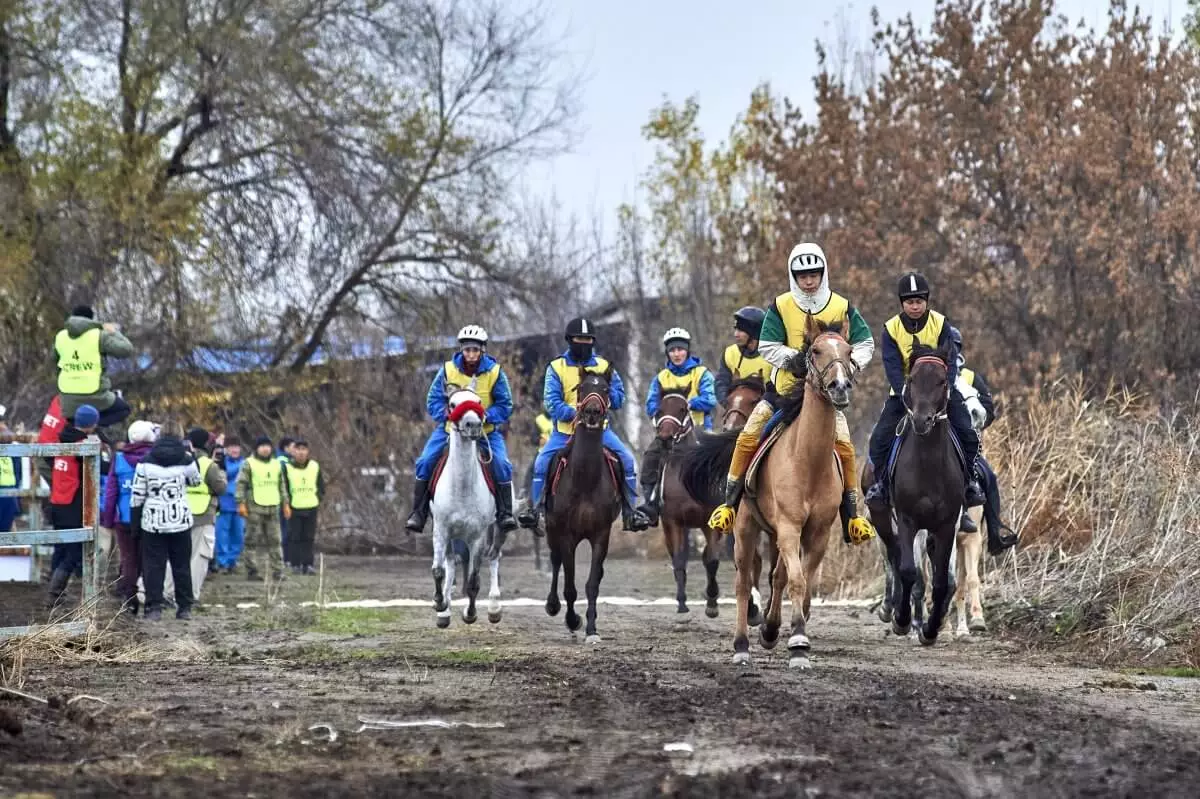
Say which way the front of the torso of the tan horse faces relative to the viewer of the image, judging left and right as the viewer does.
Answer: facing the viewer and to the right of the viewer

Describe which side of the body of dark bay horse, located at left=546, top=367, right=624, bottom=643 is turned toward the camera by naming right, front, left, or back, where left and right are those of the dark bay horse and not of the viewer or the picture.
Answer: front

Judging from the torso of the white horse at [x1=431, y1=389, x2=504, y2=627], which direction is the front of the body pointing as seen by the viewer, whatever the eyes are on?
toward the camera

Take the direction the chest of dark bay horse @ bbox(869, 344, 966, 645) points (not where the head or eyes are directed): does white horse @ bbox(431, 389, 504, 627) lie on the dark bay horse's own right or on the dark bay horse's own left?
on the dark bay horse's own right

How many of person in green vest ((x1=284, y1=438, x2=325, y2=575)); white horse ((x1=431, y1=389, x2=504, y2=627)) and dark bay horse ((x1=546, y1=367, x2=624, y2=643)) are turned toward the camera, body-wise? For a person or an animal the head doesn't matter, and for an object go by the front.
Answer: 3

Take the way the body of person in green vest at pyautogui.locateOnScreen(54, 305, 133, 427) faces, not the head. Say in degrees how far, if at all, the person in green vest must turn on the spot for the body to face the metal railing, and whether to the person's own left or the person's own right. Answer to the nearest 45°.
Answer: approximately 135° to the person's own right

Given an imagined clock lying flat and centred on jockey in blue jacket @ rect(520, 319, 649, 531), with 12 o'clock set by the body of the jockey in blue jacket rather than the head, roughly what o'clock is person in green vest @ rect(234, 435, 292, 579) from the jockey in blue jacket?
The person in green vest is roughly at 5 o'clock from the jockey in blue jacket.
